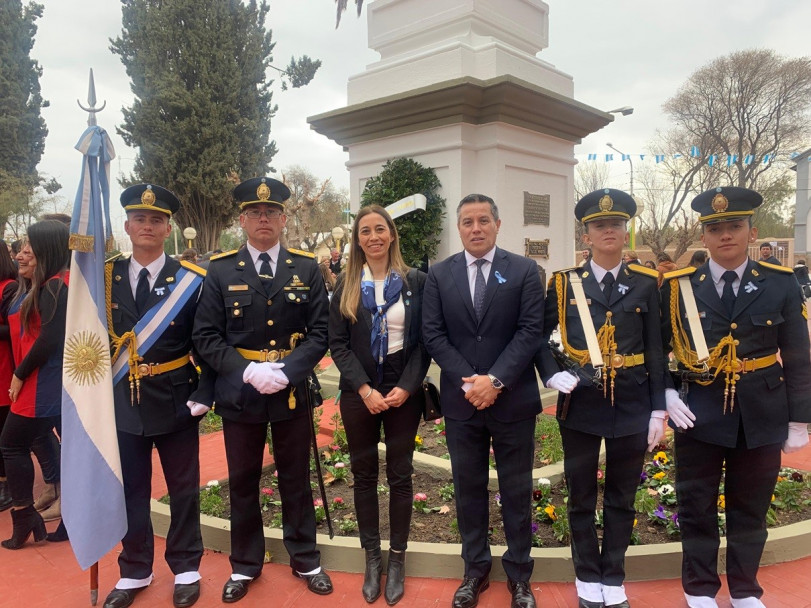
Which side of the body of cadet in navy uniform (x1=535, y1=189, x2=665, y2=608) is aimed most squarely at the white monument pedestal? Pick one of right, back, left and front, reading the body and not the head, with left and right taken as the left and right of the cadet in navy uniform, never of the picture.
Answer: back

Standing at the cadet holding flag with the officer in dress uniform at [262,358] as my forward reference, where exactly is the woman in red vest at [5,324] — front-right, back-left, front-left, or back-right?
back-left

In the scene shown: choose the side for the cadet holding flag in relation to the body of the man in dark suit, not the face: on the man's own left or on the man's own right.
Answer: on the man's own right

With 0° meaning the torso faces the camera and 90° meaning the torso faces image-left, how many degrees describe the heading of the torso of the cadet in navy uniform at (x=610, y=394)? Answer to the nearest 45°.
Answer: approximately 0°

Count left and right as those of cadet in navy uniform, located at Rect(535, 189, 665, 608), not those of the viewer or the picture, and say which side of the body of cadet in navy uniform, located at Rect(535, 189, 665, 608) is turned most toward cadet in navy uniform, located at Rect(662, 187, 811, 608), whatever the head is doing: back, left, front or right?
left

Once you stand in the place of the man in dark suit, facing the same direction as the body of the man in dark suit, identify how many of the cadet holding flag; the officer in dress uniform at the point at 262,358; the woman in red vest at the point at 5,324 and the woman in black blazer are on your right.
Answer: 4

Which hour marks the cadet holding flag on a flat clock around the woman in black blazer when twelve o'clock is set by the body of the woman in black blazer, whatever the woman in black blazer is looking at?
The cadet holding flag is roughly at 3 o'clock from the woman in black blazer.

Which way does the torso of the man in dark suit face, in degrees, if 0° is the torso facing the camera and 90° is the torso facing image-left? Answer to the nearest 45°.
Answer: approximately 0°

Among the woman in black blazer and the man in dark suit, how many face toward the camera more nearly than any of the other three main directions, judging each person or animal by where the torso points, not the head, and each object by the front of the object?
2

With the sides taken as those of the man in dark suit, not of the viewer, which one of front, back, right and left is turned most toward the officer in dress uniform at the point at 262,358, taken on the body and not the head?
right
